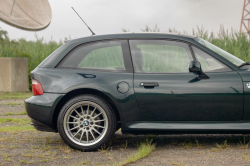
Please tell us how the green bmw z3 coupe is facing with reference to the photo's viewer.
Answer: facing to the right of the viewer
